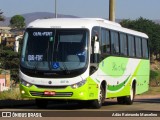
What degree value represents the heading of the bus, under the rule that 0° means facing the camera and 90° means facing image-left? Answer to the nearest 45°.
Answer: approximately 45°

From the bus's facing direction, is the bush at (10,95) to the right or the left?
on its right

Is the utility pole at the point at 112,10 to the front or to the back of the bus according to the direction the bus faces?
to the back
